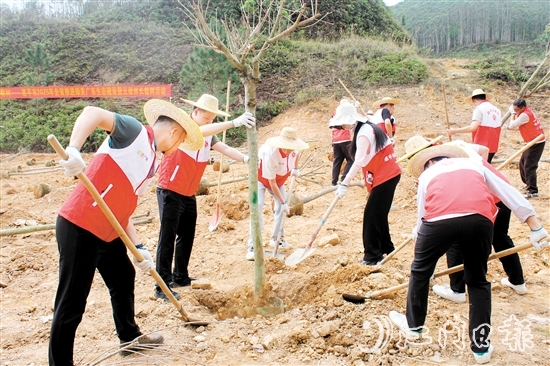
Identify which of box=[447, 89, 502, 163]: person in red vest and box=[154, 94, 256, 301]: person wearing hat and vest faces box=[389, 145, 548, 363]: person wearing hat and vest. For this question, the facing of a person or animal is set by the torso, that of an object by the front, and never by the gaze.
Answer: box=[154, 94, 256, 301]: person wearing hat and vest

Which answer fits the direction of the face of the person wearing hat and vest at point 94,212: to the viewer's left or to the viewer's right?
to the viewer's right

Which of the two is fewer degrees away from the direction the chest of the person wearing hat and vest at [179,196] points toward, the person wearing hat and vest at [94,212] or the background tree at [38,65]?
the person wearing hat and vest

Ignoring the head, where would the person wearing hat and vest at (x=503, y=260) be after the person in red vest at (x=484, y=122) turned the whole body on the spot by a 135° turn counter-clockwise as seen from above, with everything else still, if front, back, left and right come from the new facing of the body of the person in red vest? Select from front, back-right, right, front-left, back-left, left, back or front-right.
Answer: front

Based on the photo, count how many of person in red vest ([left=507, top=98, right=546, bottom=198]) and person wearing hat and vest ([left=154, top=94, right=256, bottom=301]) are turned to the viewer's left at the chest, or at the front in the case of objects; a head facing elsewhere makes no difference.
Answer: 1

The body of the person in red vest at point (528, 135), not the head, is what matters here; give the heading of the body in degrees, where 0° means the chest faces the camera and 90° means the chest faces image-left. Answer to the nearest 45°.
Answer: approximately 90°
